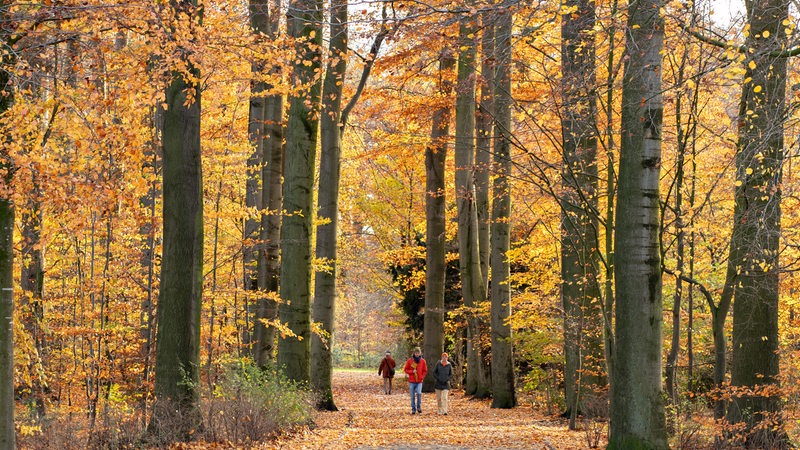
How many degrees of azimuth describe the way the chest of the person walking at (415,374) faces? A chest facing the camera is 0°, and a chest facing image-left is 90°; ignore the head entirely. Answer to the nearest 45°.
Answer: approximately 0°
